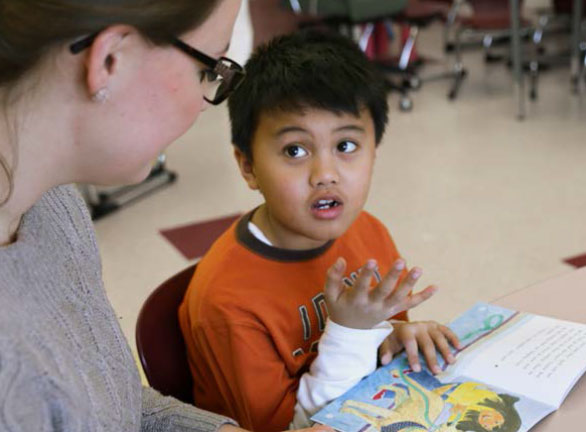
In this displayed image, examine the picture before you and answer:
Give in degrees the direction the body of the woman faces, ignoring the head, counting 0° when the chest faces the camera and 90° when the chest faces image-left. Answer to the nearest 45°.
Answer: approximately 270°

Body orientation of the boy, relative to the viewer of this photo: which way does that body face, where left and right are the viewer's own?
facing the viewer and to the right of the viewer

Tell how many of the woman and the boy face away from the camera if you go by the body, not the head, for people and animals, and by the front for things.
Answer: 0

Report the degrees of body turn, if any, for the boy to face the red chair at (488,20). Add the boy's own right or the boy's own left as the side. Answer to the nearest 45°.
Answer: approximately 135° to the boy's own left

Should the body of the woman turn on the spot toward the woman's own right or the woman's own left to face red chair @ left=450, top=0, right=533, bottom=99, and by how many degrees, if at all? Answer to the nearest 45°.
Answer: approximately 45° to the woman's own left

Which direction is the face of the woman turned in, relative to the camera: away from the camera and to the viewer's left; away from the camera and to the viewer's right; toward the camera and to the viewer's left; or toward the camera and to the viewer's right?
away from the camera and to the viewer's right
